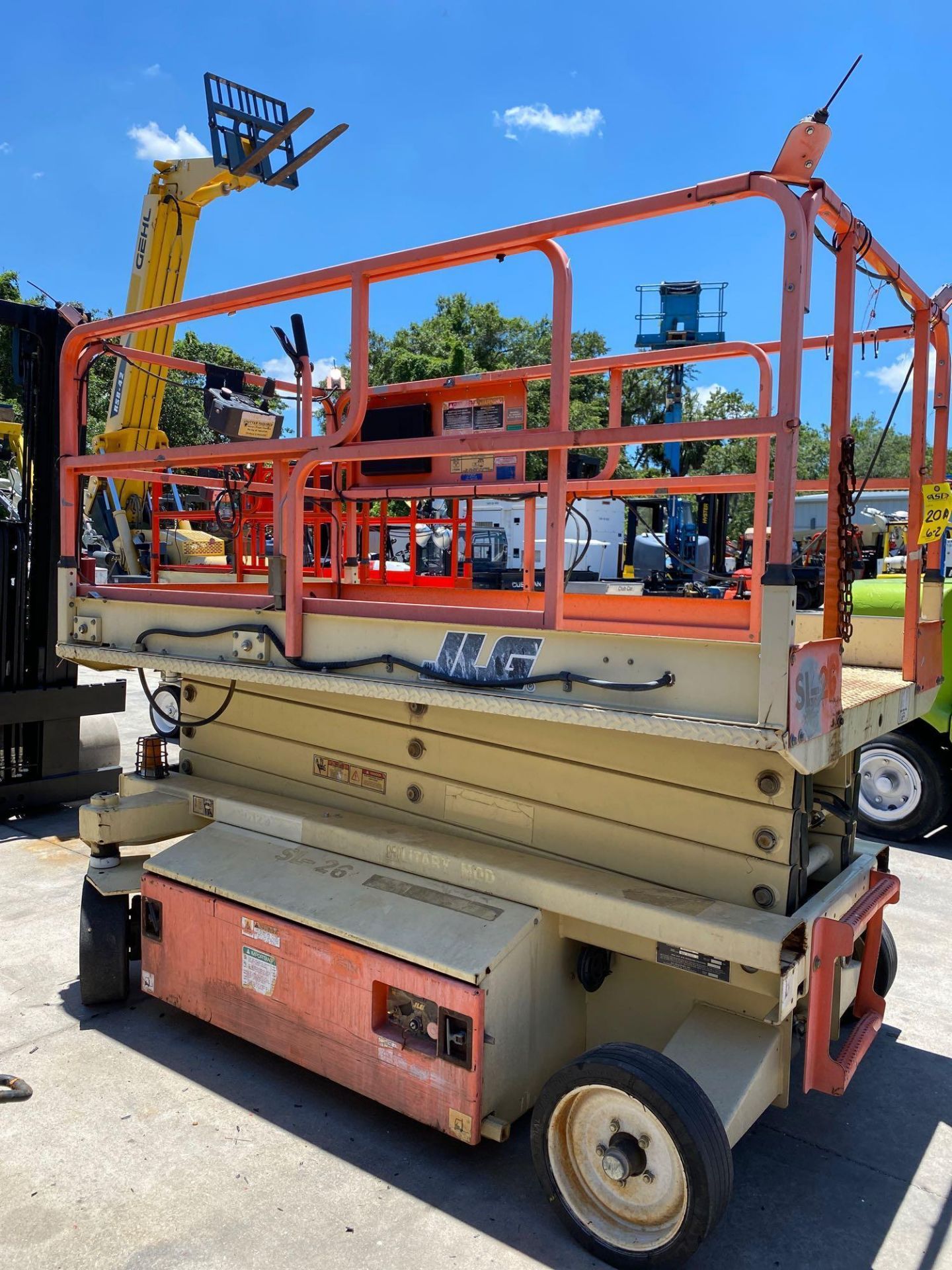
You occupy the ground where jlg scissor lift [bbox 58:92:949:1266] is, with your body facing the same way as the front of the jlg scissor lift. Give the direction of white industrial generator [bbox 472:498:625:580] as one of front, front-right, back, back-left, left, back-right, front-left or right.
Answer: front-right

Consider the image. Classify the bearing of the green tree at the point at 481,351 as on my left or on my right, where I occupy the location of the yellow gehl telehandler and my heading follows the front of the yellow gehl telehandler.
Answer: on my left

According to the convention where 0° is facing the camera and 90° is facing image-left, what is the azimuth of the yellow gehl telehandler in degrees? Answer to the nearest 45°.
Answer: approximately 315°

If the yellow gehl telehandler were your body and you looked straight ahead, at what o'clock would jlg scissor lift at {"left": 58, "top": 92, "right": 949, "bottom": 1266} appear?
The jlg scissor lift is roughly at 1 o'clock from the yellow gehl telehandler.

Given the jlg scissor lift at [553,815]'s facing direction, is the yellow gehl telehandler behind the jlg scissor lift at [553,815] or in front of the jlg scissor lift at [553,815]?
in front

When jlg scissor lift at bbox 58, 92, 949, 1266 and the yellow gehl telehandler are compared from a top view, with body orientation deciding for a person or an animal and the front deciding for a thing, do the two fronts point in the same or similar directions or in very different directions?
very different directions

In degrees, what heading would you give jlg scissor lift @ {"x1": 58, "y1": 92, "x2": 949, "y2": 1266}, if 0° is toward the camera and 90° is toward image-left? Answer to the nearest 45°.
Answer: approximately 135°

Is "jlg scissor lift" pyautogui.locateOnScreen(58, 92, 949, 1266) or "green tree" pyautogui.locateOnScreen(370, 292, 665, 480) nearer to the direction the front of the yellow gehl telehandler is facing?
the jlg scissor lift
